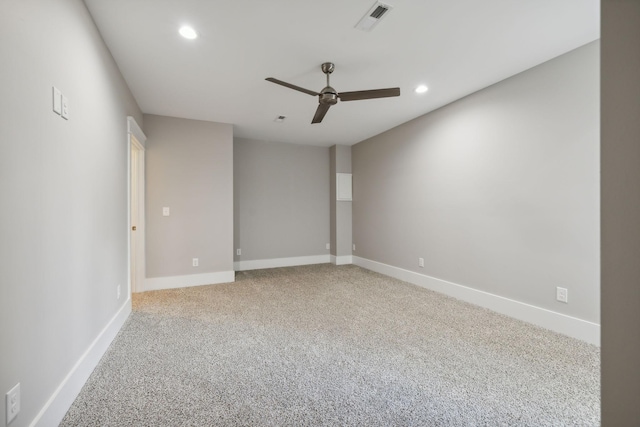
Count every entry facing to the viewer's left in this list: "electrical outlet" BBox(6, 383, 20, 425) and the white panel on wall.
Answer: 0

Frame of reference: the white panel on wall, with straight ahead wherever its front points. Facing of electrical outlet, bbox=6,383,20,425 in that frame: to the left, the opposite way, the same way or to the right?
to the left

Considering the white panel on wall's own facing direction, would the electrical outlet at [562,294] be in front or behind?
in front

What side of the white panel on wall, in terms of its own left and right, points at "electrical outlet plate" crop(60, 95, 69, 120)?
front

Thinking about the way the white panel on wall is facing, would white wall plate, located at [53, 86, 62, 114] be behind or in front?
in front

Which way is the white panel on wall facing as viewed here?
toward the camera

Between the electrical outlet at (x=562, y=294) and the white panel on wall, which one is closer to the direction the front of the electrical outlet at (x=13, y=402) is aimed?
the electrical outlet

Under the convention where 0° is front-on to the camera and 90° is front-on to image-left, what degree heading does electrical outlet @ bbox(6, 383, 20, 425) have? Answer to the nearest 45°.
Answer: approximately 315°

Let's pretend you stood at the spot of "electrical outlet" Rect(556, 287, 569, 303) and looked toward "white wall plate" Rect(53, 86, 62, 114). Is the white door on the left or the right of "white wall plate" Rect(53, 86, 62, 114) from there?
right

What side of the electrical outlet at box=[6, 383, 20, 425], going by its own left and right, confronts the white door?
left

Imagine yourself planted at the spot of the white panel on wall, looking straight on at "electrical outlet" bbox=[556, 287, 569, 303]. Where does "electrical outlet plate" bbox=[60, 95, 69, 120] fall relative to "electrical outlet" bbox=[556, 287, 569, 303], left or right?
right

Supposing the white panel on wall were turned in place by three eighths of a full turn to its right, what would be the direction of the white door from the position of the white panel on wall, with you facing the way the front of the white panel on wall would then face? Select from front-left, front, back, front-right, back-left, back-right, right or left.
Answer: left
